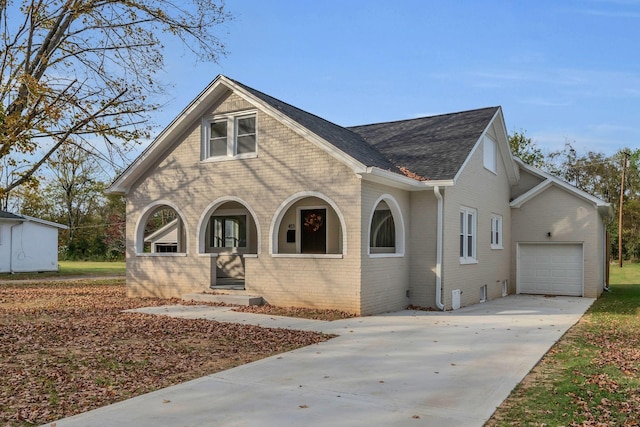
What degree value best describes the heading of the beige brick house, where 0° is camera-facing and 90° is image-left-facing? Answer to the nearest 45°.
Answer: approximately 45°

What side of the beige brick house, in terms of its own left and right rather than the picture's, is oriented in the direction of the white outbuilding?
right
